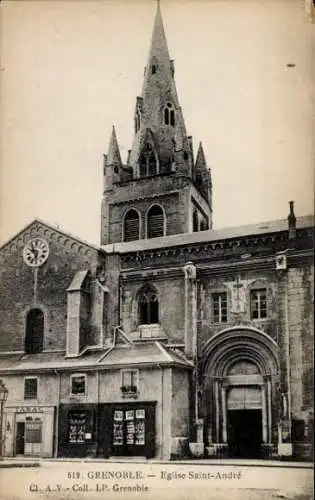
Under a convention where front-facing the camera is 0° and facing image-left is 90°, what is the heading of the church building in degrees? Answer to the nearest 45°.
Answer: approximately 0°
